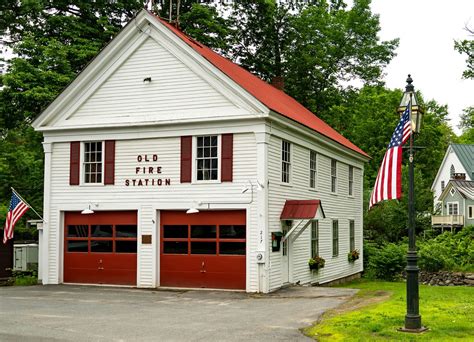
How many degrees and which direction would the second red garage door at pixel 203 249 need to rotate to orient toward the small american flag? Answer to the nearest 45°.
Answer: approximately 90° to its right

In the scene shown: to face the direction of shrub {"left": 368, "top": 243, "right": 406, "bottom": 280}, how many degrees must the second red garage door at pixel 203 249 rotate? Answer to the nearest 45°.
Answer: approximately 135° to its left

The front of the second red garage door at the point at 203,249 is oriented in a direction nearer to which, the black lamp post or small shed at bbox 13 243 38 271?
the black lamp post

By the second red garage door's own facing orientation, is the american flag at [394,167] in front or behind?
in front

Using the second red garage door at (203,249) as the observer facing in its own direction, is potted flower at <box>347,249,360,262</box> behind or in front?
behind

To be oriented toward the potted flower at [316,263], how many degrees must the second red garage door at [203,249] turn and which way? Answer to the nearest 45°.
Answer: approximately 135° to its left

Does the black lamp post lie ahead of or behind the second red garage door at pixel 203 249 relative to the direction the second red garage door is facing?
ahead

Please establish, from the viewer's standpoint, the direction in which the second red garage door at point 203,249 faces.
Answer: facing the viewer

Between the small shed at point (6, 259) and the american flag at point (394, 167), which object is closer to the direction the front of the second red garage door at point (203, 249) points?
the american flag

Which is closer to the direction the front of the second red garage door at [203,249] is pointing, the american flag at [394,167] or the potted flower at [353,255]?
the american flag
